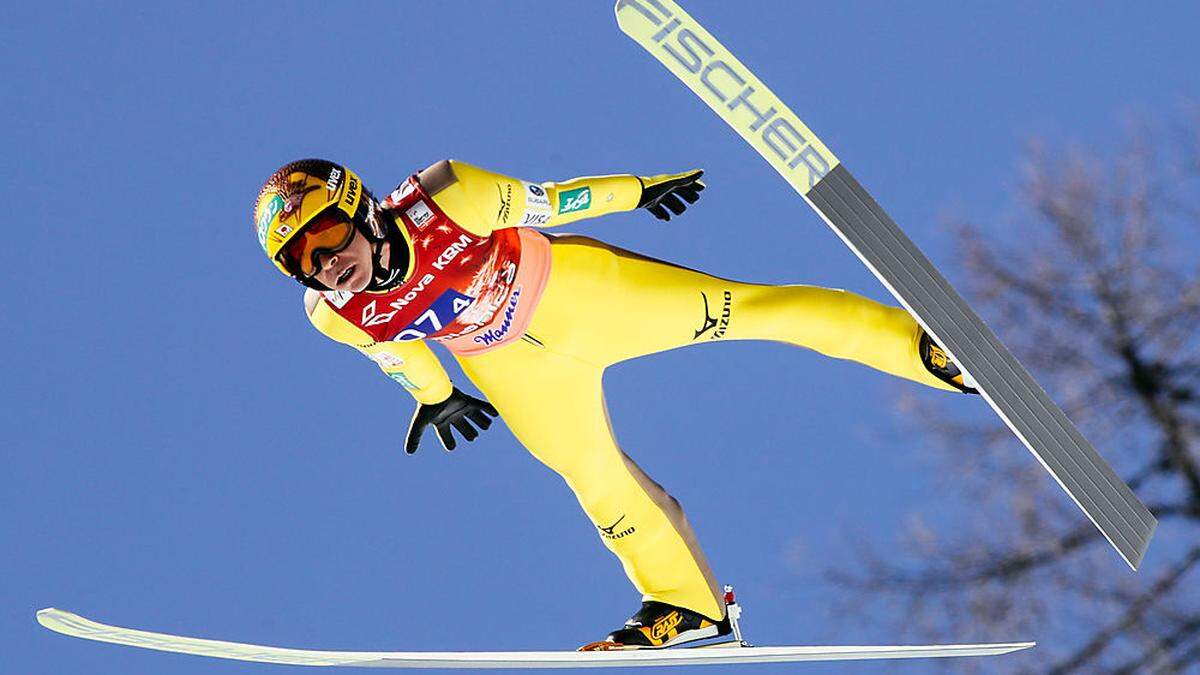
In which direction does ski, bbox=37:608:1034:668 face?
to the viewer's left
